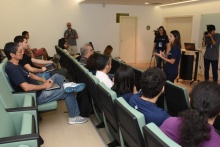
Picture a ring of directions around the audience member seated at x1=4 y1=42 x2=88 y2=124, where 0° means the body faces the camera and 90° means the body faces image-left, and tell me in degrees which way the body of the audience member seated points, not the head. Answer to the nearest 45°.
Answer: approximately 270°

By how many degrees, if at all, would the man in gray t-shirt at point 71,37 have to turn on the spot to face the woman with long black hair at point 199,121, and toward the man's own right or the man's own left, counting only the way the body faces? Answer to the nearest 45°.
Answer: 0° — they already face them

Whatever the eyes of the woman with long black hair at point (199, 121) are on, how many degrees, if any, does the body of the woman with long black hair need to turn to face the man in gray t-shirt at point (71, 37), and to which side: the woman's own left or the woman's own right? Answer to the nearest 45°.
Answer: approximately 90° to the woman's own left

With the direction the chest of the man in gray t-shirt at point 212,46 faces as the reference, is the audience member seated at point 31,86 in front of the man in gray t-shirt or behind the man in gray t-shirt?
in front

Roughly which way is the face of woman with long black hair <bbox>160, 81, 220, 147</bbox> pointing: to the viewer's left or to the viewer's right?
to the viewer's right

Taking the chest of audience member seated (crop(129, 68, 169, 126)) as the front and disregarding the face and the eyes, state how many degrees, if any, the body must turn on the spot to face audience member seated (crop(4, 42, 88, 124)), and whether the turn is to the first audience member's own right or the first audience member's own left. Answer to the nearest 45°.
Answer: approximately 90° to the first audience member's own left

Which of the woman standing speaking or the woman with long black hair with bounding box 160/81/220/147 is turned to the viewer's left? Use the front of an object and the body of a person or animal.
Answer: the woman standing speaking

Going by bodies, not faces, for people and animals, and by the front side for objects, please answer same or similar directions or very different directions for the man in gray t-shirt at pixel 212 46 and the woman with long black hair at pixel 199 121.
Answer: very different directions

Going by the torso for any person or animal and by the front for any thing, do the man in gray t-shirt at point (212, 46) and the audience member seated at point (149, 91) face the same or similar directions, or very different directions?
very different directions

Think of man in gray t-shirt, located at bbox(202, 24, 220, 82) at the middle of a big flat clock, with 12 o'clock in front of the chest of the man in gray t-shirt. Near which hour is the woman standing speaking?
The woman standing speaking is roughly at 11 o'clock from the man in gray t-shirt.

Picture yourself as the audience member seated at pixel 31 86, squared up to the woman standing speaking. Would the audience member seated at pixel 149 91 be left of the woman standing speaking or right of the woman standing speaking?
right

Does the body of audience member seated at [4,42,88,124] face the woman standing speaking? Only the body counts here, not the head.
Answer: yes

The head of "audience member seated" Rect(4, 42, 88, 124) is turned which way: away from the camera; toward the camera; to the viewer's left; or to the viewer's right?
to the viewer's right

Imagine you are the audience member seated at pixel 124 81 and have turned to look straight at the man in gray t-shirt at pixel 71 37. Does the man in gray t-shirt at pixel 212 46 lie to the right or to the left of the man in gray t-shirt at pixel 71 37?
right

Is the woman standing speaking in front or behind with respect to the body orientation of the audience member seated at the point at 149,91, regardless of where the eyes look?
in front

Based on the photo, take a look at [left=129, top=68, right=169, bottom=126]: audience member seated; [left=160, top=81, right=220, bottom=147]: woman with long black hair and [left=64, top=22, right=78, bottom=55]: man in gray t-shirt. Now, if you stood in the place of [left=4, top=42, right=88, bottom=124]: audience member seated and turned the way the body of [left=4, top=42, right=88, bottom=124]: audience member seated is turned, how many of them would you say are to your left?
1
